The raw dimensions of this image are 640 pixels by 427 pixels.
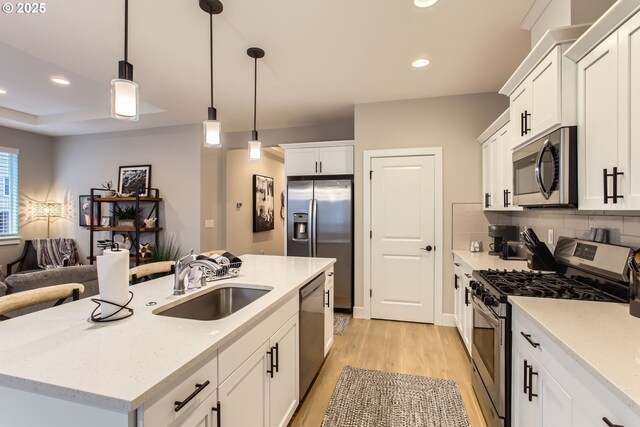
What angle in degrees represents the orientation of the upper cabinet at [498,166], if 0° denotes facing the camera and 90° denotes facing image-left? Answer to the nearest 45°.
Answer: approximately 90°

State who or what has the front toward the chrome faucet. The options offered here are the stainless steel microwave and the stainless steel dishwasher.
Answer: the stainless steel microwave

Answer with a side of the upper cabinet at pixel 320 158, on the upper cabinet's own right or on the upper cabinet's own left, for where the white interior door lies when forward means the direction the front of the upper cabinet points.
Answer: on the upper cabinet's own left

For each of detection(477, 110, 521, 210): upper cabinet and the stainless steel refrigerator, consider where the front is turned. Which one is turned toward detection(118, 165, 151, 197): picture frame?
the upper cabinet

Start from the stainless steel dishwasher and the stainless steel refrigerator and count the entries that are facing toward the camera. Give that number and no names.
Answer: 1

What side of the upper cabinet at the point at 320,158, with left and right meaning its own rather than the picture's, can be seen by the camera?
front

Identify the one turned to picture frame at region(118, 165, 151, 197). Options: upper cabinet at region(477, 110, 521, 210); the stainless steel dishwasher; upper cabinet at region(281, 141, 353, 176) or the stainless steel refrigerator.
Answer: upper cabinet at region(477, 110, 521, 210)

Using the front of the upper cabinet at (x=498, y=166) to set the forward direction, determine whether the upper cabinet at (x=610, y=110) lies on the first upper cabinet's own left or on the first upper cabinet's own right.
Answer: on the first upper cabinet's own left

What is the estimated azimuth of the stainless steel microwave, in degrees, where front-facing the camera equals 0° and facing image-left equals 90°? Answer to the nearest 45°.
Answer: approximately 45°

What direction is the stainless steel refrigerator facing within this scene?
toward the camera

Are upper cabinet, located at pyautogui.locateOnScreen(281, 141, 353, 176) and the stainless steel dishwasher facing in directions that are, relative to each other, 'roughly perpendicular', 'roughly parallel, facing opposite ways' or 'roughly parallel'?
roughly perpendicular

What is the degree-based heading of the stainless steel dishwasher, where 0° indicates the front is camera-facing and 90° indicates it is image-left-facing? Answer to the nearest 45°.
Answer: approximately 270°

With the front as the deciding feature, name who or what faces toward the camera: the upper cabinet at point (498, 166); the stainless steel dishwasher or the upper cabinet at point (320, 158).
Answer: the upper cabinet at point (320, 158)

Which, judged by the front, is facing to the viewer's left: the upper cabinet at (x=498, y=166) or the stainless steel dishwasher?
the upper cabinet

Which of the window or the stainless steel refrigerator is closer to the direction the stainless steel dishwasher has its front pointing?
the stainless steel refrigerator
